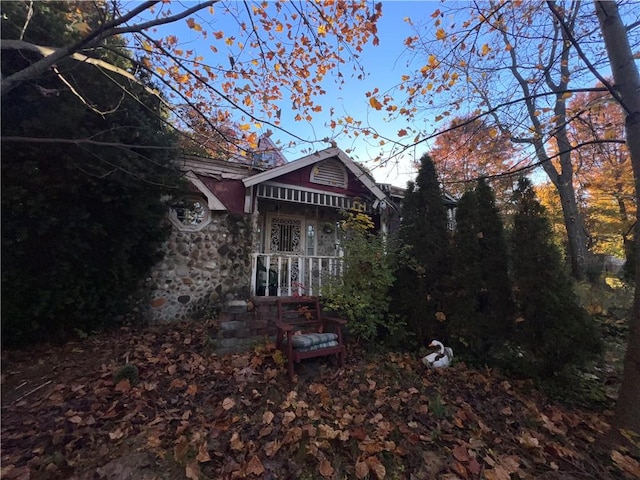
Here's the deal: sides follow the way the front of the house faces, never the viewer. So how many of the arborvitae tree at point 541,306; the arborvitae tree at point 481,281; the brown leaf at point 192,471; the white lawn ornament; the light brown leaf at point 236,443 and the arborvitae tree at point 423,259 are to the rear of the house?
0

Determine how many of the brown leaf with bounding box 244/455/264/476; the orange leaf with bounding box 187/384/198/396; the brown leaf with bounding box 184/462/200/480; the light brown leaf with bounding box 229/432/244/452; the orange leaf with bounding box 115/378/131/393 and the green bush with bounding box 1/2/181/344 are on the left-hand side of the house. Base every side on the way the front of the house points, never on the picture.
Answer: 0

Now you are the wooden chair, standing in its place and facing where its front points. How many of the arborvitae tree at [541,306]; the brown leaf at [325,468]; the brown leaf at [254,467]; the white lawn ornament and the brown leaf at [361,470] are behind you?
0

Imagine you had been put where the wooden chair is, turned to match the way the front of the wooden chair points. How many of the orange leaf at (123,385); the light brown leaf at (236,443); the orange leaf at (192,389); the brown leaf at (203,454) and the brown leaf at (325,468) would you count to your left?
0

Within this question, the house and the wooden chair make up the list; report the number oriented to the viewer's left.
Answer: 0

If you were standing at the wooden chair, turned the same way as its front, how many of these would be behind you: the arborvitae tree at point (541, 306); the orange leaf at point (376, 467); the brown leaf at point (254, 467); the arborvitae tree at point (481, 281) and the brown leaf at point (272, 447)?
0

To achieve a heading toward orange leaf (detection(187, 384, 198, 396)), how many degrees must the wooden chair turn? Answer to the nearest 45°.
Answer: approximately 90° to its right

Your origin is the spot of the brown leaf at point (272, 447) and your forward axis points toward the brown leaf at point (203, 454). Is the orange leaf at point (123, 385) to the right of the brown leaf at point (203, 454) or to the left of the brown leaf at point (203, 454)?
right

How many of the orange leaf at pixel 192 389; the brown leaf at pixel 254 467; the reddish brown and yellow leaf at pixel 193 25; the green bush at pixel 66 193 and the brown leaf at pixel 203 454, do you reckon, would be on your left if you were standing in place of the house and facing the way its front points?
0

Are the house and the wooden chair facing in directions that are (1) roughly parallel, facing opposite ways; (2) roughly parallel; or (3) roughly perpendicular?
roughly parallel

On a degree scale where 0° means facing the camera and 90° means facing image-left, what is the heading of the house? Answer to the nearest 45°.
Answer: approximately 315°

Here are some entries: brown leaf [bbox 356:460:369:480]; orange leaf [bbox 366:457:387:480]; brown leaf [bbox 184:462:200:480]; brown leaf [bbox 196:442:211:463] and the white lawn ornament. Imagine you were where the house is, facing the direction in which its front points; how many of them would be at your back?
0

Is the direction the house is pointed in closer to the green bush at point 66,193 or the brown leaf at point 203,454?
the brown leaf

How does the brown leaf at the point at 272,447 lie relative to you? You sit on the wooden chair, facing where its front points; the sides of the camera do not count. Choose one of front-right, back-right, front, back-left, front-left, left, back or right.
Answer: front-right

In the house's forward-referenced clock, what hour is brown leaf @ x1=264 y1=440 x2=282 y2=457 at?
The brown leaf is roughly at 1 o'clock from the house.

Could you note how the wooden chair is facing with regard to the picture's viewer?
facing the viewer and to the right of the viewer

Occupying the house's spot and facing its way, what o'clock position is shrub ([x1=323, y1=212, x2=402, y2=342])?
The shrub is roughly at 12 o'clock from the house.
